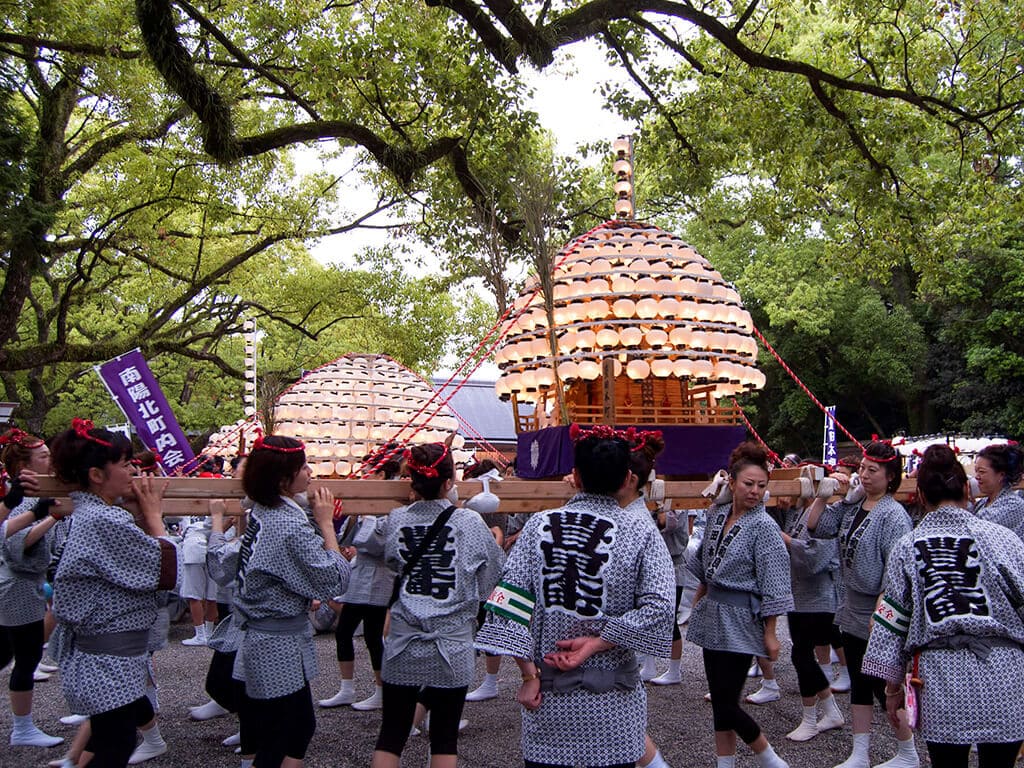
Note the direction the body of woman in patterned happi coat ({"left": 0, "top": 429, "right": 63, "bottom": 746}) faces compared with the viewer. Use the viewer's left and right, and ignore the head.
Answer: facing to the right of the viewer

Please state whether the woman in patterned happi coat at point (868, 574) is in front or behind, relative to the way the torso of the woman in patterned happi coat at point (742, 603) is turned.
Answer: behind

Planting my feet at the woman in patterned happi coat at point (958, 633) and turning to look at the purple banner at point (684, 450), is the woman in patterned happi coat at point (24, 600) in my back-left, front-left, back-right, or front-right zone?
front-left

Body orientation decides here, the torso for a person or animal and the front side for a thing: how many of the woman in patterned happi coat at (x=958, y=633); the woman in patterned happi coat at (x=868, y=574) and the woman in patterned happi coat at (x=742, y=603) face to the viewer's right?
0

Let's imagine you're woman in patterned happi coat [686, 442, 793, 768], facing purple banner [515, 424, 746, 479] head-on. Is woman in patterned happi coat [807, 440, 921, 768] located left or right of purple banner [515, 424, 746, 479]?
right

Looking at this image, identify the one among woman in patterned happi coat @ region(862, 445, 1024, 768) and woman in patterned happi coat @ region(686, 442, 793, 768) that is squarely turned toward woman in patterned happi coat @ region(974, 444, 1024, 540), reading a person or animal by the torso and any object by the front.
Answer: woman in patterned happi coat @ region(862, 445, 1024, 768)

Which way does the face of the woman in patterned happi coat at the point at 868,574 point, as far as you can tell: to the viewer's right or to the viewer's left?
to the viewer's left

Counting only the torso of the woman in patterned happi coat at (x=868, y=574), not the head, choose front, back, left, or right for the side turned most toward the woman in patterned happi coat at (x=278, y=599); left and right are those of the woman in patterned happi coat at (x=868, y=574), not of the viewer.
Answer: front

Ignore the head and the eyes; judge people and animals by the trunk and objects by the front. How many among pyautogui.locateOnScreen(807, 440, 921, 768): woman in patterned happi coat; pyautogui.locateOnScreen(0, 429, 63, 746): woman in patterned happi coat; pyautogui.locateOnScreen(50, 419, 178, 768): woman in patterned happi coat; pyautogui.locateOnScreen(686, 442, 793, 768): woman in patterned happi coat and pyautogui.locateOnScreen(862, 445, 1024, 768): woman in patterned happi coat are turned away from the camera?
1

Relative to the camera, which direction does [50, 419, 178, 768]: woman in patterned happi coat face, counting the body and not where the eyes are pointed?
to the viewer's right

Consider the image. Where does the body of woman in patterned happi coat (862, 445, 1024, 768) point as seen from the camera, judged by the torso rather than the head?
away from the camera

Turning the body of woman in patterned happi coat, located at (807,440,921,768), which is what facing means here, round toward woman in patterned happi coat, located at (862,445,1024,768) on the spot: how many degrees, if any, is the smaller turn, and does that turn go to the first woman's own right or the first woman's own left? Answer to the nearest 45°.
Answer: approximately 45° to the first woman's own left

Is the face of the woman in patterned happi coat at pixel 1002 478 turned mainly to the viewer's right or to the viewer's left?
to the viewer's left
